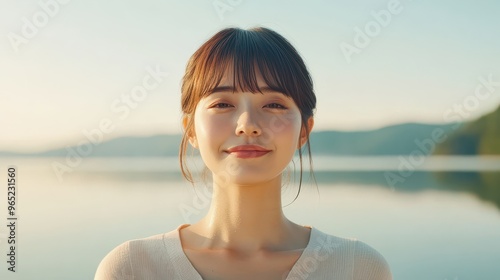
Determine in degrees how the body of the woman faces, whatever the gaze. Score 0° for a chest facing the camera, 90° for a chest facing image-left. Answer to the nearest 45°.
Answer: approximately 0°
